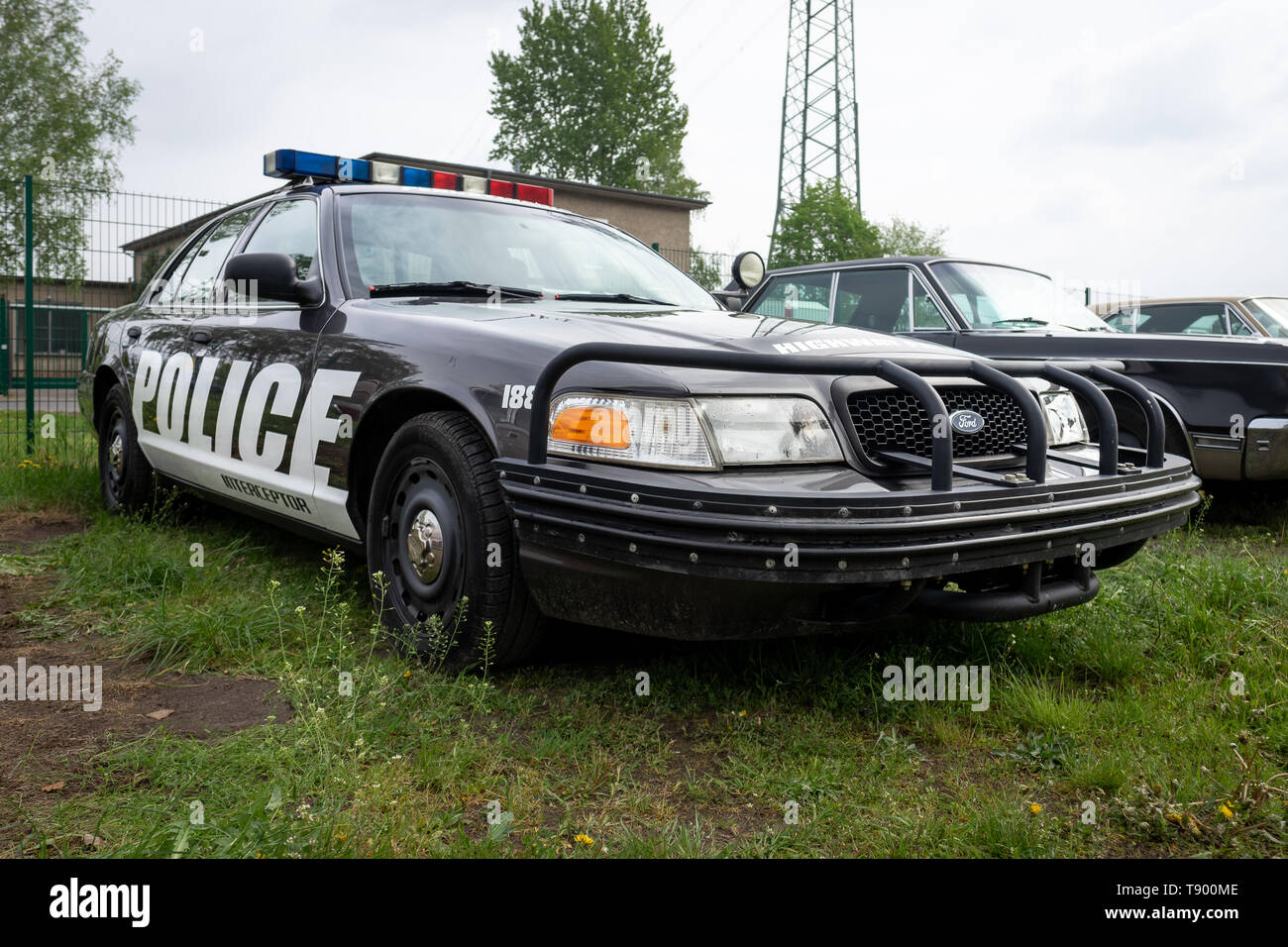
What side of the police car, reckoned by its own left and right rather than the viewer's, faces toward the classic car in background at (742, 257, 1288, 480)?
left

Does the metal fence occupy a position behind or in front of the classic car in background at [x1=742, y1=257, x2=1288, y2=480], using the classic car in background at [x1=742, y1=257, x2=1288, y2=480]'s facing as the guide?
behind

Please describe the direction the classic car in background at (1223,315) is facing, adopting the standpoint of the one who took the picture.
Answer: facing the viewer and to the right of the viewer

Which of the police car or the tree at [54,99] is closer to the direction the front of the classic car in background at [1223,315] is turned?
the police car

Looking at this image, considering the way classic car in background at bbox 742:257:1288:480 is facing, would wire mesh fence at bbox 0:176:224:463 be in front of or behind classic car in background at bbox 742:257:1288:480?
behind

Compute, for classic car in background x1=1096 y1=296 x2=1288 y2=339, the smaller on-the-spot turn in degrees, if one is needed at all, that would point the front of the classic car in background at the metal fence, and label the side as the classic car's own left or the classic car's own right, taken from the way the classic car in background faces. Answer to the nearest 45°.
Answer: approximately 180°

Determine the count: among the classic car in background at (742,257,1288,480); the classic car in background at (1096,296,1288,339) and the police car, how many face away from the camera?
0

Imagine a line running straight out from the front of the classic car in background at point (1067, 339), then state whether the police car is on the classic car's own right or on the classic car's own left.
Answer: on the classic car's own right

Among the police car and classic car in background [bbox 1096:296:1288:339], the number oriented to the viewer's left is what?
0

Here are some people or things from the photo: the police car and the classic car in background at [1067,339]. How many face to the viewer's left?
0
